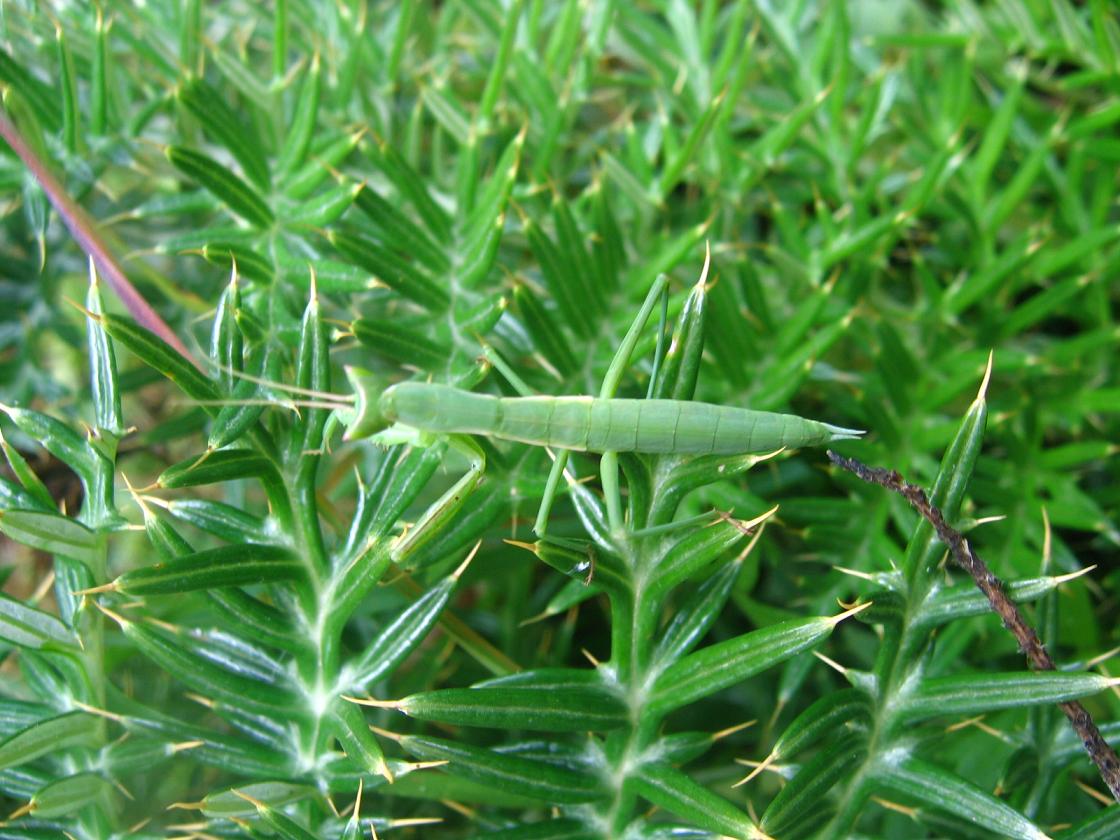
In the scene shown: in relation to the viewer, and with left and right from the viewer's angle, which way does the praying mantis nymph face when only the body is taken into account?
facing to the left of the viewer
